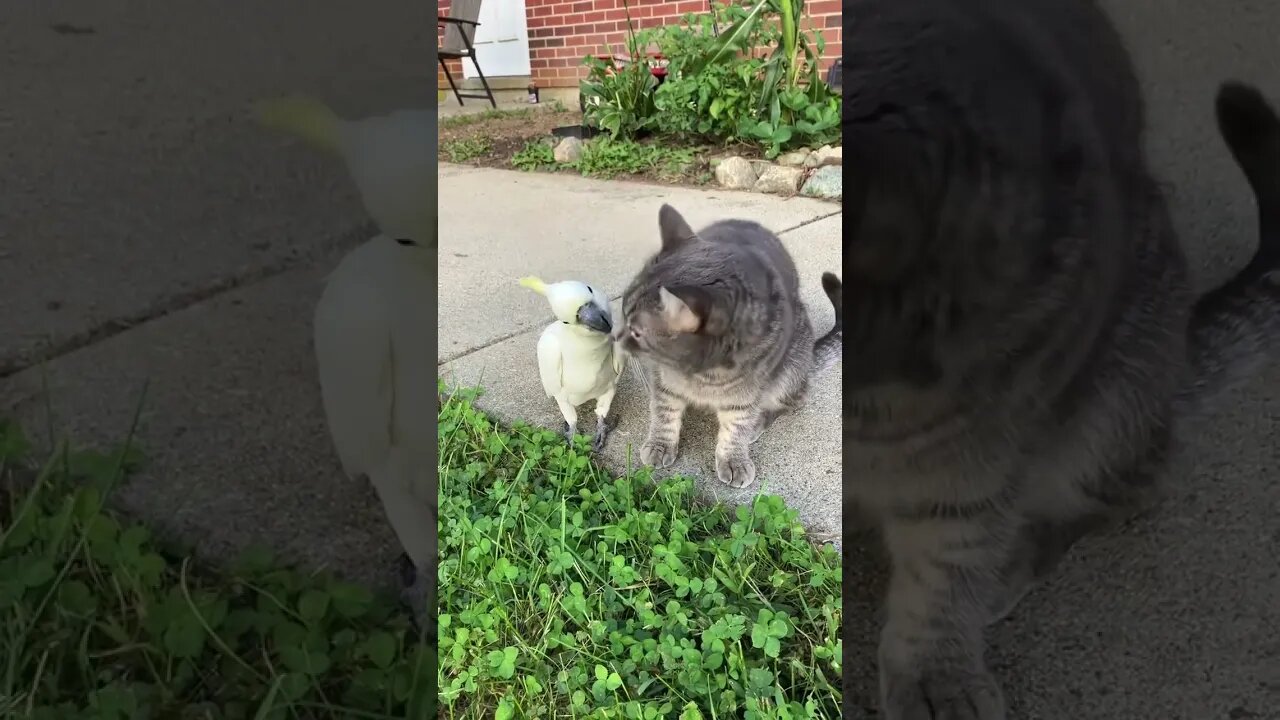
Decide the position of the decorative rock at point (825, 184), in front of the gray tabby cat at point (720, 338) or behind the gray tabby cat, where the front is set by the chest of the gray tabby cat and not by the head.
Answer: behind

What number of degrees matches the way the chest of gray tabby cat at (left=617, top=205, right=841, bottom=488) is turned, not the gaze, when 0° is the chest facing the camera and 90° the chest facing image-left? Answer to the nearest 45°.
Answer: approximately 45°

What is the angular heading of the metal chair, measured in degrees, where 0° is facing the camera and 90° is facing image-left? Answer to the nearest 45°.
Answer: approximately 45°

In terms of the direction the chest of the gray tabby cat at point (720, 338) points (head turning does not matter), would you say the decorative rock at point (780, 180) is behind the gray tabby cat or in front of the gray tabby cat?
behind

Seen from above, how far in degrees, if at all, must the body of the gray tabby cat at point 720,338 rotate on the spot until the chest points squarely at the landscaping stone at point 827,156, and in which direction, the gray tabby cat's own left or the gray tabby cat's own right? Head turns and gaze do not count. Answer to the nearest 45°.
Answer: approximately 135° to the gray tabby cat's own right

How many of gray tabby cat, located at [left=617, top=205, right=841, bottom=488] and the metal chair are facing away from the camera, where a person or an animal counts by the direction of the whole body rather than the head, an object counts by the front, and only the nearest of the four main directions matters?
0

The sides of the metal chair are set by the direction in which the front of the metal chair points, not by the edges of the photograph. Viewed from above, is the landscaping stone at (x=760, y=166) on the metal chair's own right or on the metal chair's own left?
on the metal chair's own left

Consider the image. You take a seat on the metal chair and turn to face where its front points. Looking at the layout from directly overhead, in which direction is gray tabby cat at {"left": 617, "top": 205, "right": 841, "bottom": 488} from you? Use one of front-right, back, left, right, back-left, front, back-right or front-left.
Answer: front-left

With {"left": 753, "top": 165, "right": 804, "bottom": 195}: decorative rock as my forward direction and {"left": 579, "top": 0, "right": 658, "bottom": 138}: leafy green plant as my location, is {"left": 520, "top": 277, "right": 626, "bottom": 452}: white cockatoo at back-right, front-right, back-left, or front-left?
front-right
